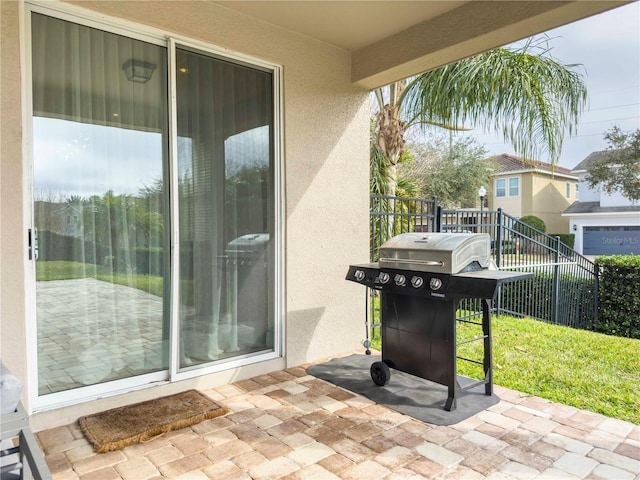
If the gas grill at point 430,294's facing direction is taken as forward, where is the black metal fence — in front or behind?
behind

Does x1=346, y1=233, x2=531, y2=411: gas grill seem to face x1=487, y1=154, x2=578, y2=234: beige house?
no

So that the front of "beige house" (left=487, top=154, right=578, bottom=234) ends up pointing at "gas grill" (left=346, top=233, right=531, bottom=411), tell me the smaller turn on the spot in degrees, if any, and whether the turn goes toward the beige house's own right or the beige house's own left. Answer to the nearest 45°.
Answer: approximately 45° to the beige house's own left

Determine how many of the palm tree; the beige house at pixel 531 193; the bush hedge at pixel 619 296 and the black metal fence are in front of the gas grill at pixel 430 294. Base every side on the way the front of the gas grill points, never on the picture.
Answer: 0

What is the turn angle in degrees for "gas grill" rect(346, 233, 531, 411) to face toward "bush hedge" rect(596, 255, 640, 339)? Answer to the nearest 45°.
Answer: approximately 180°

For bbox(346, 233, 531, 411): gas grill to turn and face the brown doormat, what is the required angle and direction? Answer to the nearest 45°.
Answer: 0° — it already faces it

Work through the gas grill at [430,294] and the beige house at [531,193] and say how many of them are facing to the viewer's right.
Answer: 0

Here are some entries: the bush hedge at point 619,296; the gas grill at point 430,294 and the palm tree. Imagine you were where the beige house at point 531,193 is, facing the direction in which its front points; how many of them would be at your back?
0

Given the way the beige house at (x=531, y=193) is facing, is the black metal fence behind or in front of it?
in front

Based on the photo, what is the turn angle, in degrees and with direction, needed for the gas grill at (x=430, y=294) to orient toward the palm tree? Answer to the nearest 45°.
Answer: approximately 135° to its right

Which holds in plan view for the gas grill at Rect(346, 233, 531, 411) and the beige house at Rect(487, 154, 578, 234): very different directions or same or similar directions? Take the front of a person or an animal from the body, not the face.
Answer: same or similar directions

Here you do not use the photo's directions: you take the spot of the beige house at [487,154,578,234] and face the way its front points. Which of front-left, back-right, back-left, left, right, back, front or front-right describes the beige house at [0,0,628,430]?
front-left

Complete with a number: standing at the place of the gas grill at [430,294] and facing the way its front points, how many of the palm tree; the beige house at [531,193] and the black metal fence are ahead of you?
0

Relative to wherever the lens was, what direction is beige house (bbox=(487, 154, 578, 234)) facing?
facing the viewer and to the left of the viewer
